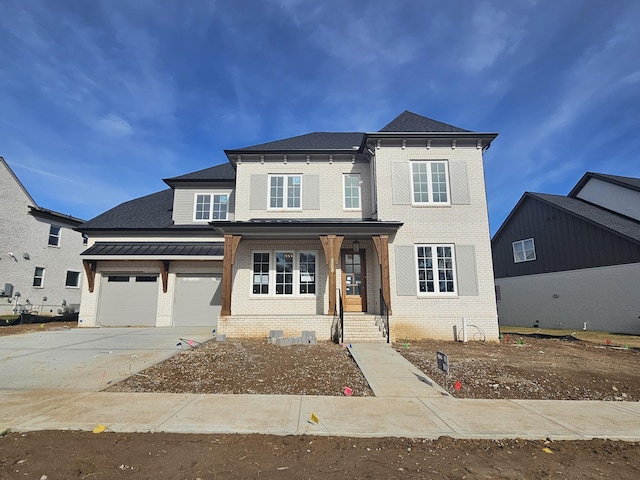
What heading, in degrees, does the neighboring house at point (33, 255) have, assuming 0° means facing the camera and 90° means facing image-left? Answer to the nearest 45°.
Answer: approximately 45°

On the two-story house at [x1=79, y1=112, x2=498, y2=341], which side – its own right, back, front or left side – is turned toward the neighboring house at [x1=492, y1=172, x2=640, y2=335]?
left

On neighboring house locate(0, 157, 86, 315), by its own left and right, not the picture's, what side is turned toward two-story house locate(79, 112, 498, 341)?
left

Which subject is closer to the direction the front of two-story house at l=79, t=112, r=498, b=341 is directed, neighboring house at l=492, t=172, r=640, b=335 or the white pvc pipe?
the white pvc pipe

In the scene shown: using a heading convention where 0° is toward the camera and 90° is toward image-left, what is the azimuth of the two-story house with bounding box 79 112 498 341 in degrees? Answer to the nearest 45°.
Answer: approximately 0°

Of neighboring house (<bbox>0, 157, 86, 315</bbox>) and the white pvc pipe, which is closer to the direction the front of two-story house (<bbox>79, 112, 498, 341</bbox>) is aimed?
the white pvc pipe
